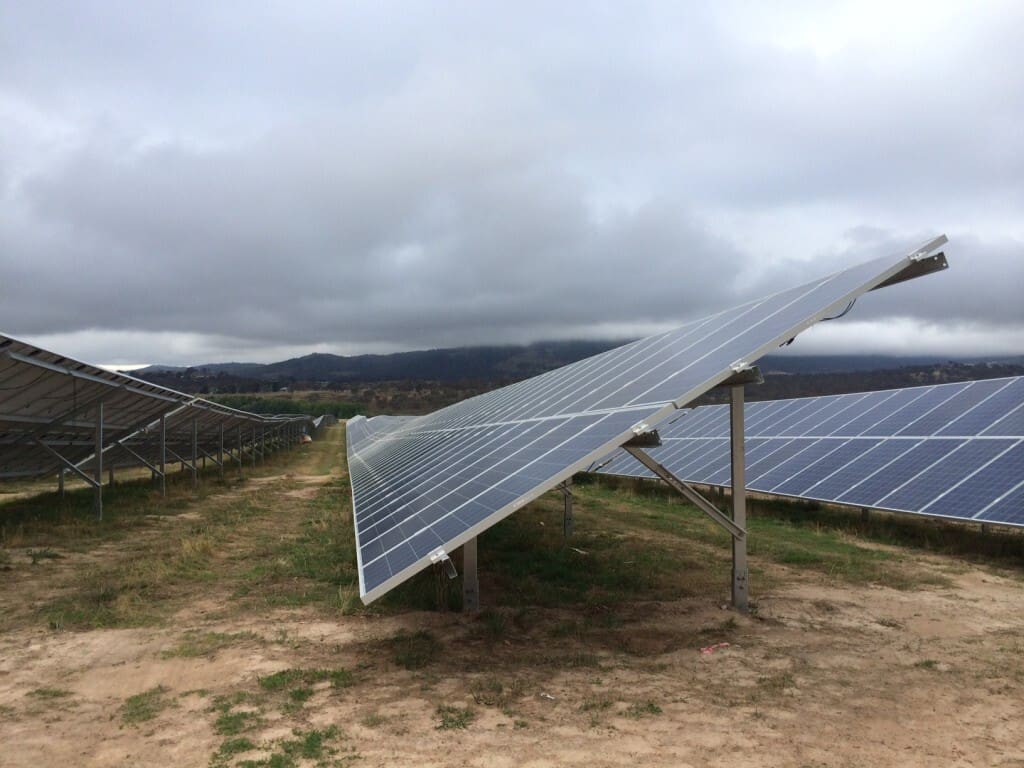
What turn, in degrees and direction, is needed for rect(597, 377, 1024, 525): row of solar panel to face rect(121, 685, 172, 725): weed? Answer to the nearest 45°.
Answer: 0° — it already faces it

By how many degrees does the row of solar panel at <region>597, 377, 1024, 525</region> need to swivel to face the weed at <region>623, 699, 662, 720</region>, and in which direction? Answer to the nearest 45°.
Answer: approximately 45° to its left

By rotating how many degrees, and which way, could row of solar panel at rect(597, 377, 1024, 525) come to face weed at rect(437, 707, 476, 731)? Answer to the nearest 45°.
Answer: approximately 45° to its left

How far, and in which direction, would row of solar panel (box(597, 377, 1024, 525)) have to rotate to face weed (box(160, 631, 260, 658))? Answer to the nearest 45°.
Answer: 0° — it already faces it

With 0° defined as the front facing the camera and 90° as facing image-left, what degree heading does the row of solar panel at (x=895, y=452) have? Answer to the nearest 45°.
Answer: approximately 45°
